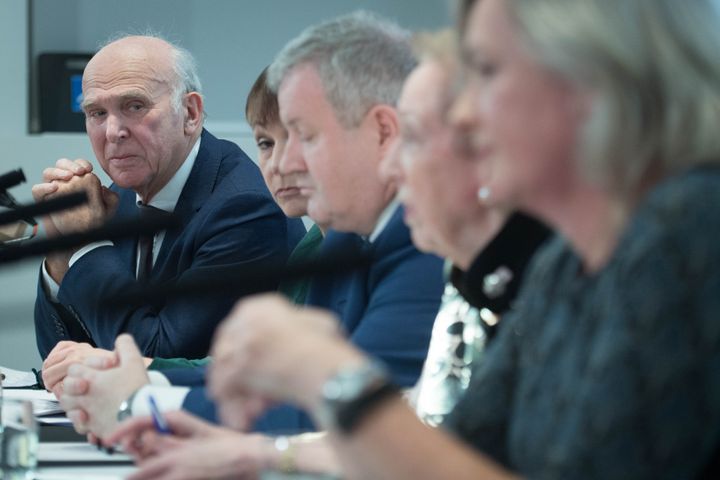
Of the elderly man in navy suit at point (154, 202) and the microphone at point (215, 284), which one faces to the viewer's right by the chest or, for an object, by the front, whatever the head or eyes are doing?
the microphone

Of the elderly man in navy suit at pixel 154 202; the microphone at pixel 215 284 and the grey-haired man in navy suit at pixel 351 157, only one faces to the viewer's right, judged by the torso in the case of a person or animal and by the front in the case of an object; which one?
the microphone

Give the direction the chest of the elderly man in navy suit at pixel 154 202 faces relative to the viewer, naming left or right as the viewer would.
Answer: facing the viewer and to the left of the viewer

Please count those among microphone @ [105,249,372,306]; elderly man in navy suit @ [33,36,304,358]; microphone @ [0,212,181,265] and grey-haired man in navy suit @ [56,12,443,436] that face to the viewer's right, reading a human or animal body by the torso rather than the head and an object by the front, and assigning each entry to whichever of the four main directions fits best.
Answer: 2

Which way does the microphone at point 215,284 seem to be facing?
to the viewer's right

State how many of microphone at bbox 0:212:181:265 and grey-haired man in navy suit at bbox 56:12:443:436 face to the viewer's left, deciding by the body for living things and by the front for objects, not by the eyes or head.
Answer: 1

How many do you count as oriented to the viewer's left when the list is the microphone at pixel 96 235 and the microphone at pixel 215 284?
0

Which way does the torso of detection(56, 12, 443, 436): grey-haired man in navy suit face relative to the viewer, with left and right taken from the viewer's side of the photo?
facing to the left of the viewer

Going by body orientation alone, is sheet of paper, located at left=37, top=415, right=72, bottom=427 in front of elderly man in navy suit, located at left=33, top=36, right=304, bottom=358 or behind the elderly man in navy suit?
in front

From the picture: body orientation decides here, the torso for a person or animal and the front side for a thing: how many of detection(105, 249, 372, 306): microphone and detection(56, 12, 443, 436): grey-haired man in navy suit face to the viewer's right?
1

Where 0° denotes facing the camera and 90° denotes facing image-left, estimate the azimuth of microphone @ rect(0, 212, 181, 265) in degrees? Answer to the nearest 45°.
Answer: approximately 270°
